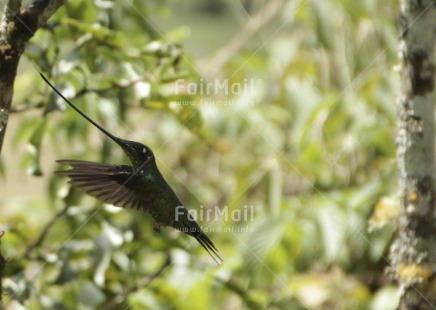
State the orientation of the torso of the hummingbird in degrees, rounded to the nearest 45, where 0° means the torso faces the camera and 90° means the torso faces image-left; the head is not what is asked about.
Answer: approximately 90°

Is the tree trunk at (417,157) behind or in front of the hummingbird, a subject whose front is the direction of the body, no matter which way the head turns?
behind
